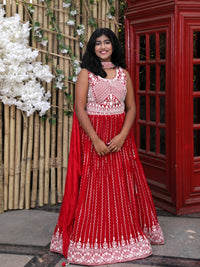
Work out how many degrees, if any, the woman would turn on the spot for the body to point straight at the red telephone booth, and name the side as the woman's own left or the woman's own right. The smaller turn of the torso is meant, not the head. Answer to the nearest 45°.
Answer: approximately 135° to the woman's own left

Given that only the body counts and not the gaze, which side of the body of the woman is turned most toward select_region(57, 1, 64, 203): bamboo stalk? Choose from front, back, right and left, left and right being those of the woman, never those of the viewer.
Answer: back

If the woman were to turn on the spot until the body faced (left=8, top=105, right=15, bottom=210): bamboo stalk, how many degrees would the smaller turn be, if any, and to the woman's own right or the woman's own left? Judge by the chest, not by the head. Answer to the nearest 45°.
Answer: approximately 135° to the woman's own right

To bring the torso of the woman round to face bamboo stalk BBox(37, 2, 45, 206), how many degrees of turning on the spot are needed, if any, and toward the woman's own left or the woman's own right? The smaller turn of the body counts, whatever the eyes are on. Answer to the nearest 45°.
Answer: approximately 135° to the woman's own right

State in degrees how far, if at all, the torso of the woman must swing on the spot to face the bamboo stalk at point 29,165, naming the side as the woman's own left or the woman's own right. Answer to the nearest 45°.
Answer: approximately 135° to the woman's own right

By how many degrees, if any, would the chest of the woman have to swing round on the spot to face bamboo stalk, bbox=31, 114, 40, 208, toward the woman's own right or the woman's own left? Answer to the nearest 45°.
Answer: approximately 135° to the woman's own right

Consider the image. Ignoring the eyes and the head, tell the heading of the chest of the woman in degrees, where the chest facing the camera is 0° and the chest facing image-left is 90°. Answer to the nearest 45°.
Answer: approximately 0°
